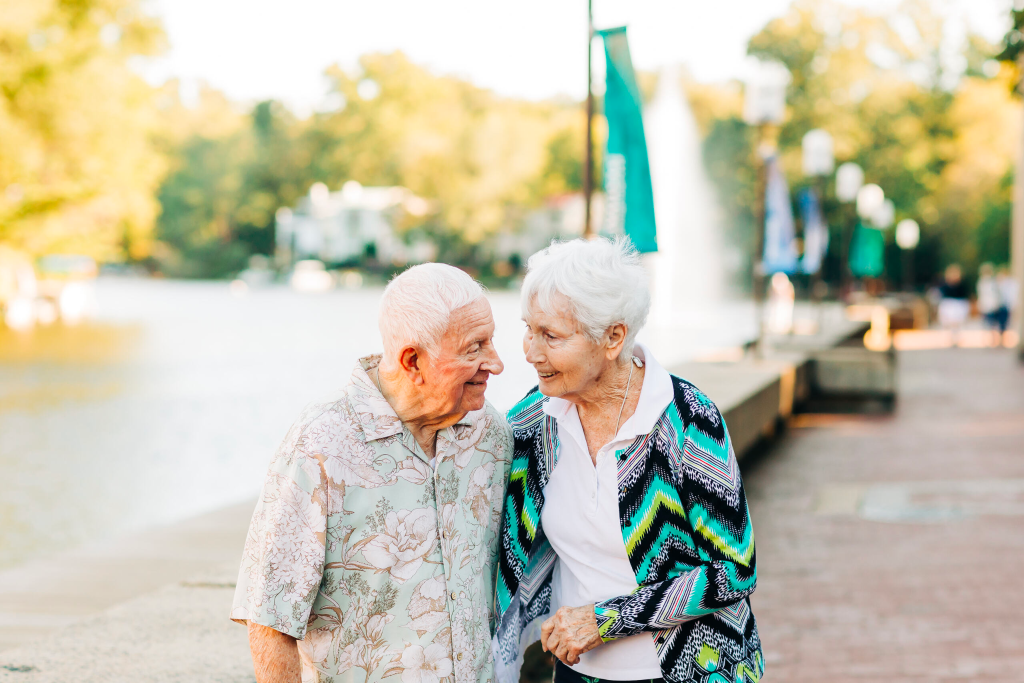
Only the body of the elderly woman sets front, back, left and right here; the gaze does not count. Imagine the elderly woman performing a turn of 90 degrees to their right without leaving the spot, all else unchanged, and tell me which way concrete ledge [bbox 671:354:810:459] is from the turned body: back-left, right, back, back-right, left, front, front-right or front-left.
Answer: front-right

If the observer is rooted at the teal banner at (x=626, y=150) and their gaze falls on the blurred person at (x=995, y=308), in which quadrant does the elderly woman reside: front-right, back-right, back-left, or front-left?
back-right

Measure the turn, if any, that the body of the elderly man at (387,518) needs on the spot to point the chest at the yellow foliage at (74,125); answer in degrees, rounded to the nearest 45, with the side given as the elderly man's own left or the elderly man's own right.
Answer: approximately 135° to the elderly man's own left

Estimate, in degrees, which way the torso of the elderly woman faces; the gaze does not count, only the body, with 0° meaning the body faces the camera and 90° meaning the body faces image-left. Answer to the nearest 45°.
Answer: approximately 45°

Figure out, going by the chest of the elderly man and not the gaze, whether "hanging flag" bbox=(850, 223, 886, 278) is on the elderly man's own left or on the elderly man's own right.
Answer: on the elderly man's own left

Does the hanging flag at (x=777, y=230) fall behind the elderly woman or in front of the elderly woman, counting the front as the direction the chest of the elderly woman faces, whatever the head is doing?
behind

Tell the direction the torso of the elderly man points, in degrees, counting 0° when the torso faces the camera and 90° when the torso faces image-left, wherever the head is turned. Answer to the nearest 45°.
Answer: approximately 315°
